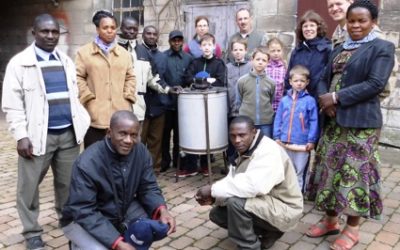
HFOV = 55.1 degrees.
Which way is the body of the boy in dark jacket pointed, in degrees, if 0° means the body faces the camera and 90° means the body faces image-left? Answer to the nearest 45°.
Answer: approximately 0°

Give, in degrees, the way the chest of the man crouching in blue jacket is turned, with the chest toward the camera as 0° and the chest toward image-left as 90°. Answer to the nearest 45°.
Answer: approximately 315°

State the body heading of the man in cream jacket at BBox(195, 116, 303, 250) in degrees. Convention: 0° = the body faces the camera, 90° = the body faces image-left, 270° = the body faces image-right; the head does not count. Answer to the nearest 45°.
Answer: approximately 45°

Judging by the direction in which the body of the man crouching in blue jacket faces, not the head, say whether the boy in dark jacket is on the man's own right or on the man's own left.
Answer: on the man's own left

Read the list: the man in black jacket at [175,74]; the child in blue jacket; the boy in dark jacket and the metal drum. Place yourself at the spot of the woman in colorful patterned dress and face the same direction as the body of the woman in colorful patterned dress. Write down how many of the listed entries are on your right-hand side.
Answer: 4

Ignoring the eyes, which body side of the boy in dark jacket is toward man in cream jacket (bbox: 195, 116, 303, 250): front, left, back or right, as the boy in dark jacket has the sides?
front

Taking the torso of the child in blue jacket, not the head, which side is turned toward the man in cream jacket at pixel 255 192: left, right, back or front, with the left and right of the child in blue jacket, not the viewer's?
front

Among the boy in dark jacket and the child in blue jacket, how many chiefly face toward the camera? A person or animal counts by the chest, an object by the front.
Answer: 2

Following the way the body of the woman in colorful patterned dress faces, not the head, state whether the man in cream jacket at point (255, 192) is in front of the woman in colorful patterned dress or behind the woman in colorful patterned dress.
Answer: in front
